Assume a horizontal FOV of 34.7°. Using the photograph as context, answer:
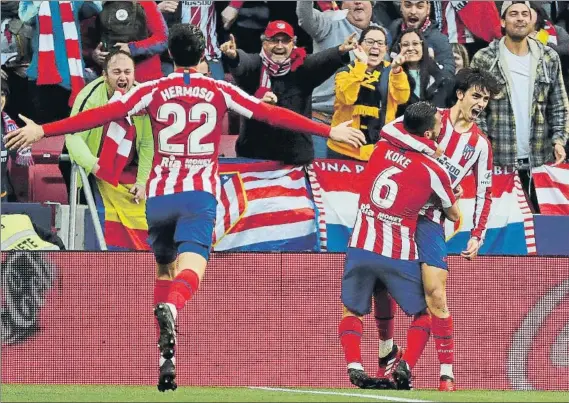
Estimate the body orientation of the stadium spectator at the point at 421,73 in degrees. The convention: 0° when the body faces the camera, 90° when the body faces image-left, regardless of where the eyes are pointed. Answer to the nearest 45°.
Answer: approximately 45°

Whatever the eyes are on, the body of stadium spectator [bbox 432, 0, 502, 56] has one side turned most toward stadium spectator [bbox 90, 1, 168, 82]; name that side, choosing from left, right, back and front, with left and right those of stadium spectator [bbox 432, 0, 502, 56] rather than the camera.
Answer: right

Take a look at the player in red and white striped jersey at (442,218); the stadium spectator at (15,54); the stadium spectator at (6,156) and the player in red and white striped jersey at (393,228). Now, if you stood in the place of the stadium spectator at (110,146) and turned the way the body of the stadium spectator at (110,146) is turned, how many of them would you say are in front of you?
2

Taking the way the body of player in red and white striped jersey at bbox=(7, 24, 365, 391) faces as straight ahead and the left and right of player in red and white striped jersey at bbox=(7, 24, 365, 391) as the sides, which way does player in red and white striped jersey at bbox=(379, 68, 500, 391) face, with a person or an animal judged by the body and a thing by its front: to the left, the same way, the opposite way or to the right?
the opposite way

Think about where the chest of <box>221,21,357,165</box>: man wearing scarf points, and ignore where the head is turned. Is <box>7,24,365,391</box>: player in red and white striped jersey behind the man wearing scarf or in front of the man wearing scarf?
in front

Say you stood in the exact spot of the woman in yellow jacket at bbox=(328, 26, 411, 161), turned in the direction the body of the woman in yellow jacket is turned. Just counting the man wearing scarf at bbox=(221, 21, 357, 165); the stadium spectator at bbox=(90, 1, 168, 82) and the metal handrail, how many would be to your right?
3

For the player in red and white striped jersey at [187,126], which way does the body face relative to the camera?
away from the camera

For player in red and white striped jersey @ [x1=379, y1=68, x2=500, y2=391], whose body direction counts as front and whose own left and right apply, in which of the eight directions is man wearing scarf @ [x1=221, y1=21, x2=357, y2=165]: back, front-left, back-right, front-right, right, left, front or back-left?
back-right
